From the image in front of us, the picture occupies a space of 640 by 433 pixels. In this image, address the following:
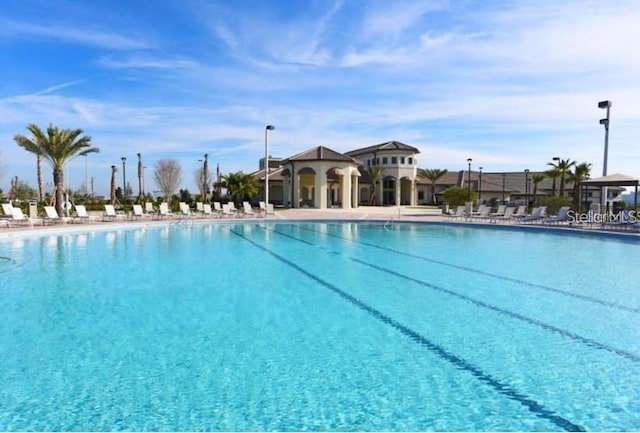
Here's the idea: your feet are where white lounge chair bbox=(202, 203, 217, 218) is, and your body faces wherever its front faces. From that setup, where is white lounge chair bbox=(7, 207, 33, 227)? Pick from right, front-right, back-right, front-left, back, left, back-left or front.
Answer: right

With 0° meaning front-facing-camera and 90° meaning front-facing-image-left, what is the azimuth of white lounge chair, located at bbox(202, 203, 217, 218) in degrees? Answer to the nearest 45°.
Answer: approximately 315°

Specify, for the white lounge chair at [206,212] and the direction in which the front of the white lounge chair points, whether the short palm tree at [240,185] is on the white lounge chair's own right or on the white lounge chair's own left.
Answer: on the white lounge chair's own left

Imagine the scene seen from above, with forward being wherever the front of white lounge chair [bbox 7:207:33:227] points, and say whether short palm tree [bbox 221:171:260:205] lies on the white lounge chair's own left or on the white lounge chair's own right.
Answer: on the white lounge chair's own left

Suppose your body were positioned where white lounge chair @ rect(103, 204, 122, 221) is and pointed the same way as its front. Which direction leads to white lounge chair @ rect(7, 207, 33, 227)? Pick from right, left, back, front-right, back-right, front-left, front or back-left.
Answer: right

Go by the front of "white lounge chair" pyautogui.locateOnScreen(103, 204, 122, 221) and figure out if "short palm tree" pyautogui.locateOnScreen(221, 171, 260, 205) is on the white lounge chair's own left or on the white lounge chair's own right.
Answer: on the white lounge chair's own left
